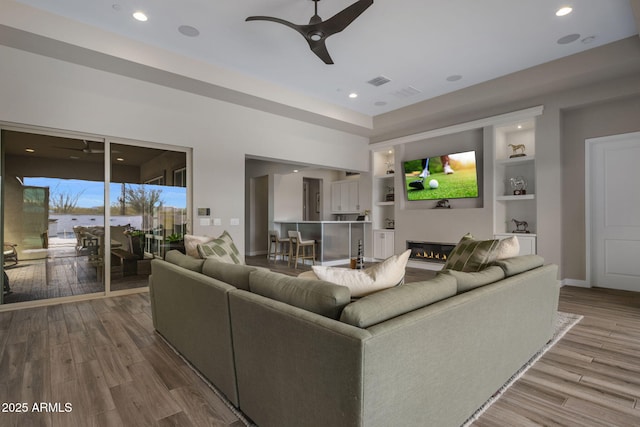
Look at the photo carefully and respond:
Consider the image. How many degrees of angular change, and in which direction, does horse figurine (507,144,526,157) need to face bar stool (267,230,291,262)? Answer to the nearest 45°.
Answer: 0° — it already faces it

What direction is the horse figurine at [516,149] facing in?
to the viewer's left

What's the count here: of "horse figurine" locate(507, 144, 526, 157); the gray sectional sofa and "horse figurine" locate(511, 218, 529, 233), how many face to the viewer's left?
2

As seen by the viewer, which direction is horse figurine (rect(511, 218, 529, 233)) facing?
to the viewer's left

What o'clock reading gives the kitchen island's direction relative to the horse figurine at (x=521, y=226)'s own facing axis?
The kitchen island is roughly at 12 o'clock from the horse figurine.

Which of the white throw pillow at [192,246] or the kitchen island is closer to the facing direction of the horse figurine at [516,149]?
the kitchen island

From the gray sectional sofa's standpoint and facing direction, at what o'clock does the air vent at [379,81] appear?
The air vent is roughly at 12 o'clock from the gray sectional sofa.

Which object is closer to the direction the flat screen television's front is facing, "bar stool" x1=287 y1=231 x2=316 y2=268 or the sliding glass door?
the sliding glass door

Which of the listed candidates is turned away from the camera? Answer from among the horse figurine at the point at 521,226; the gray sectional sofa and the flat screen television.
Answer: the gray sectional sofa

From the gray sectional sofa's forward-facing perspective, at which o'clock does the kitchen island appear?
The kitchen island is roughly at 12 o'clock from the gray sectional sofa.

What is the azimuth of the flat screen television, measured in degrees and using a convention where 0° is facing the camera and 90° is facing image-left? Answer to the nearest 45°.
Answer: approximately 45°

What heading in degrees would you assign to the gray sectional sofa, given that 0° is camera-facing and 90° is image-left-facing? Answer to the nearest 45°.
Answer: approximately 180°
